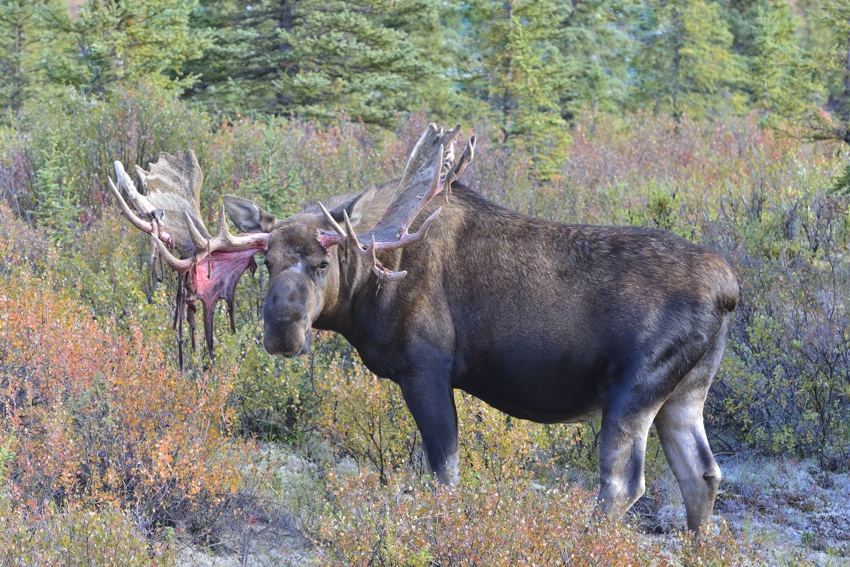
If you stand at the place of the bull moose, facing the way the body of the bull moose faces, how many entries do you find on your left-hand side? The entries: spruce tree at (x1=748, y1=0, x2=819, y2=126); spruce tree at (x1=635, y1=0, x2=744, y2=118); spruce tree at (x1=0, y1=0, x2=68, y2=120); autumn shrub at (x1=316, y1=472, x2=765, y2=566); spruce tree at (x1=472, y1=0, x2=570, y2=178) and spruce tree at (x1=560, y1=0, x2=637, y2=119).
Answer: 1

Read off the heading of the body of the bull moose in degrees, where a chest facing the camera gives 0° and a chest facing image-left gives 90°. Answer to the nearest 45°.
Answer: approximately 90°

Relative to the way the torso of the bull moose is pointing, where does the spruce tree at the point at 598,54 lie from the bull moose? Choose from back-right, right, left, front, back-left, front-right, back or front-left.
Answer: right

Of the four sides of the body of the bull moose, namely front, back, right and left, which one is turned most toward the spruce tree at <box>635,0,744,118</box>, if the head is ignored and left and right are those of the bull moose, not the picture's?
right

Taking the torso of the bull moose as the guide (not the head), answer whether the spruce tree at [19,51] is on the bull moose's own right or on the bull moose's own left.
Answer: on the bull moose's own right

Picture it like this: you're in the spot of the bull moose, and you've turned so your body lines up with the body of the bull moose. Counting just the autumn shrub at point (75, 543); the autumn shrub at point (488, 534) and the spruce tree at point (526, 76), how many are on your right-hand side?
1

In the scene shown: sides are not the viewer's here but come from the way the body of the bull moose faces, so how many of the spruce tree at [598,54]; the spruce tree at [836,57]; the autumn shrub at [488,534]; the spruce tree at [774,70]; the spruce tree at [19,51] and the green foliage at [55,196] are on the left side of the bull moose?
1

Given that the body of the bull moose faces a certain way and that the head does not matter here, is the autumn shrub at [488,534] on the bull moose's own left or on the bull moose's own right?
on the bull moose's own left

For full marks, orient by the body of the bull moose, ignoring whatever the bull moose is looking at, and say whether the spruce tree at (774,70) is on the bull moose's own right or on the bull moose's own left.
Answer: on the bull moose's own right

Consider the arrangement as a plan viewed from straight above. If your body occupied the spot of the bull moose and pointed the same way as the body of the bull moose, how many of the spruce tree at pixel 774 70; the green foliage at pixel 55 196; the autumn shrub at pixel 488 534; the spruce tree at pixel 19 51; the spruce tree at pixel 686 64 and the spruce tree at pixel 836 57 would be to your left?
1

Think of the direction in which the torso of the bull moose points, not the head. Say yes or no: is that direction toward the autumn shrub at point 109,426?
yes

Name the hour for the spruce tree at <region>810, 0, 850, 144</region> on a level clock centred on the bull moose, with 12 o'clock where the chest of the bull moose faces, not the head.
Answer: The spruce tree is roughly at 4 o'clock from the bull moose.

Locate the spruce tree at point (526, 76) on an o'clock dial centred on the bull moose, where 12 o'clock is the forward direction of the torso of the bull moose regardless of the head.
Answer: The spruce tree is roughly at 3 o'clock from the bull moose.

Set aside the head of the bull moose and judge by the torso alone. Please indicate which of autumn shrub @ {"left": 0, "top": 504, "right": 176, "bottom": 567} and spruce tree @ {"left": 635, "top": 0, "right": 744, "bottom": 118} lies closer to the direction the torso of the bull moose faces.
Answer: the autumn shrub

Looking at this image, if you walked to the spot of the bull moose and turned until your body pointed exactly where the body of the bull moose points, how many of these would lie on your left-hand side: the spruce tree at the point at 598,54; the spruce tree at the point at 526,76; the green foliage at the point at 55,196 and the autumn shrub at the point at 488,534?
1

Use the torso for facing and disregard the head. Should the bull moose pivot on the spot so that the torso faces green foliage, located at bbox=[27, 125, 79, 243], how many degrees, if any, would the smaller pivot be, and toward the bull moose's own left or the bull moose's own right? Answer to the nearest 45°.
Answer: approximately 45° to the bull moose's own right
